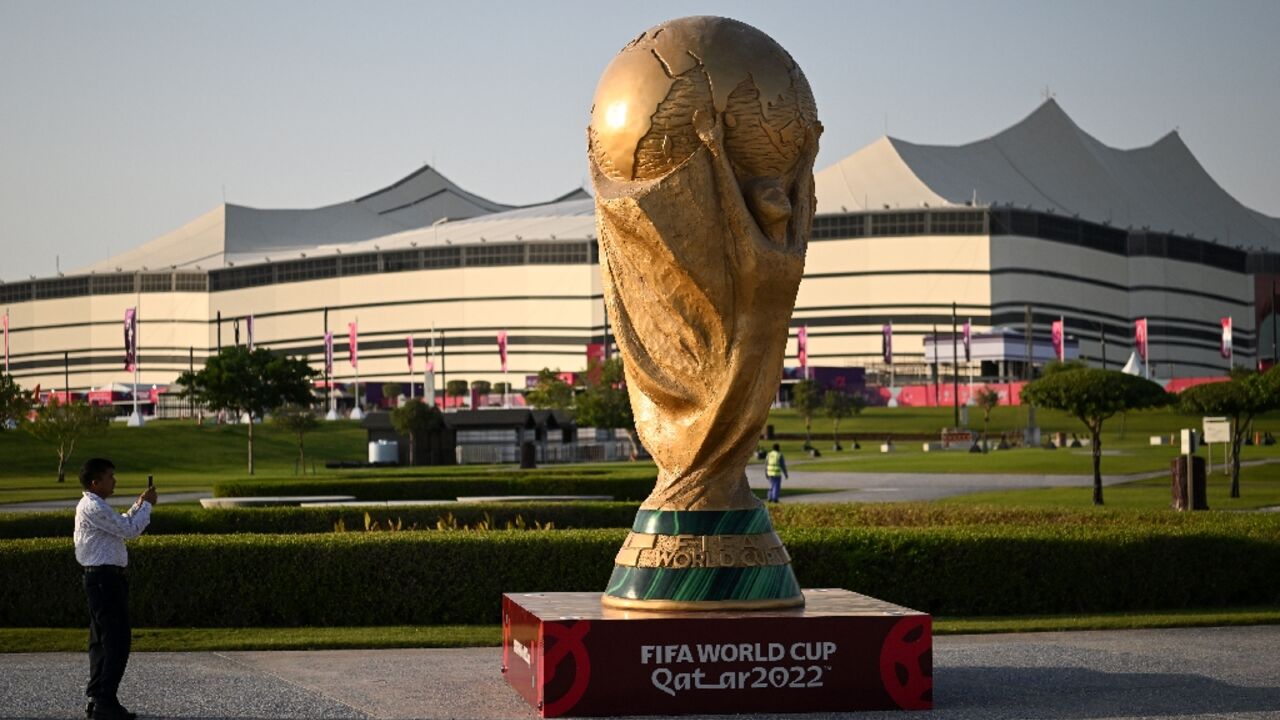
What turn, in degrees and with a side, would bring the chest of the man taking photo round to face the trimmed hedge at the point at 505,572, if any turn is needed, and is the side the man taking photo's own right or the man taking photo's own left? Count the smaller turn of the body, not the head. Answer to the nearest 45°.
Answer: approximately 45° to the man taking photo's own left

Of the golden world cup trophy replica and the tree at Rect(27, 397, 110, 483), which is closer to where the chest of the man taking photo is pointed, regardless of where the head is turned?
the golden world cup trophy replica

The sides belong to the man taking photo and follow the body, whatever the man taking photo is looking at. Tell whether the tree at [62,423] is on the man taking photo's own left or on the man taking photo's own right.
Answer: on the man taking photo's own left

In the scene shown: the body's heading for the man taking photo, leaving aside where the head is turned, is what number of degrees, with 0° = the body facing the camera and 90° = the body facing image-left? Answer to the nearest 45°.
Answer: approximately 270°

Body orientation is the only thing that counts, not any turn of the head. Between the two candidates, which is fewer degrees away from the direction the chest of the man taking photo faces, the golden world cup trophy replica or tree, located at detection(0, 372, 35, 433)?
the golden world cup trophy replica

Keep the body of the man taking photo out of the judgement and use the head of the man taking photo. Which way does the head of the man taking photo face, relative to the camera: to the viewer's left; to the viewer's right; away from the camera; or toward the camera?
to the viewer's right

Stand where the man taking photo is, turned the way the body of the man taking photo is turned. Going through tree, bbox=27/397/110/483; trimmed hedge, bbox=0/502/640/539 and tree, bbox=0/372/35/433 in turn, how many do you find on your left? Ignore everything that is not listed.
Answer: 3

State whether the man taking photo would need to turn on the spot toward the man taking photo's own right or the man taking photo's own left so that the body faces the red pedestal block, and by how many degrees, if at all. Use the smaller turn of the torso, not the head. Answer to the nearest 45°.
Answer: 0° — they already face it
